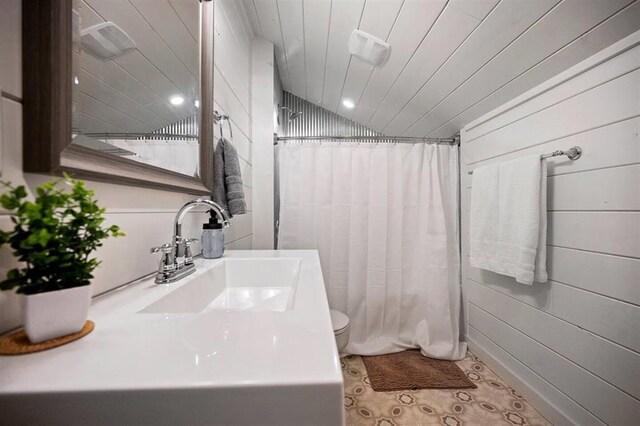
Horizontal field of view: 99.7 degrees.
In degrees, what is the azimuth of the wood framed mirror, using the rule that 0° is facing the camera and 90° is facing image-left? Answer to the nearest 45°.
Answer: approximately 315°

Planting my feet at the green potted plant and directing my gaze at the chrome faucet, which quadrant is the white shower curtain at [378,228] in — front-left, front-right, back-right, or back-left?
front-right

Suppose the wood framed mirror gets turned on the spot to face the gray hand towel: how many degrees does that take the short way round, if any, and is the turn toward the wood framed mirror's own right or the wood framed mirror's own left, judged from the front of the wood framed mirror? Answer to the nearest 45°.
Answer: approximately 90° to the wood framed mirror's own left

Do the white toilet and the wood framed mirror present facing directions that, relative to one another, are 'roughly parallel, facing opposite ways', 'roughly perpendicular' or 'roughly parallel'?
roughly parallel

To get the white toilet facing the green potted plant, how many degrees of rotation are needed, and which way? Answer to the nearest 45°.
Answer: approximately 90° to its right

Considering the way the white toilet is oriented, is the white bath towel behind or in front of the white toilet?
in front

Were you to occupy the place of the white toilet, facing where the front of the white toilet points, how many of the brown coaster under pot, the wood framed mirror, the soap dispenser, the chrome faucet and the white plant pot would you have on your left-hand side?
0

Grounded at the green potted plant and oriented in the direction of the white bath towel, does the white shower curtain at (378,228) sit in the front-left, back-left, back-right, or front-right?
front-left

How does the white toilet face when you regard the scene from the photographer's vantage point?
facing to the right of the viewer

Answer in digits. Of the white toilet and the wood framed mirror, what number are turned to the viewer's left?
0
